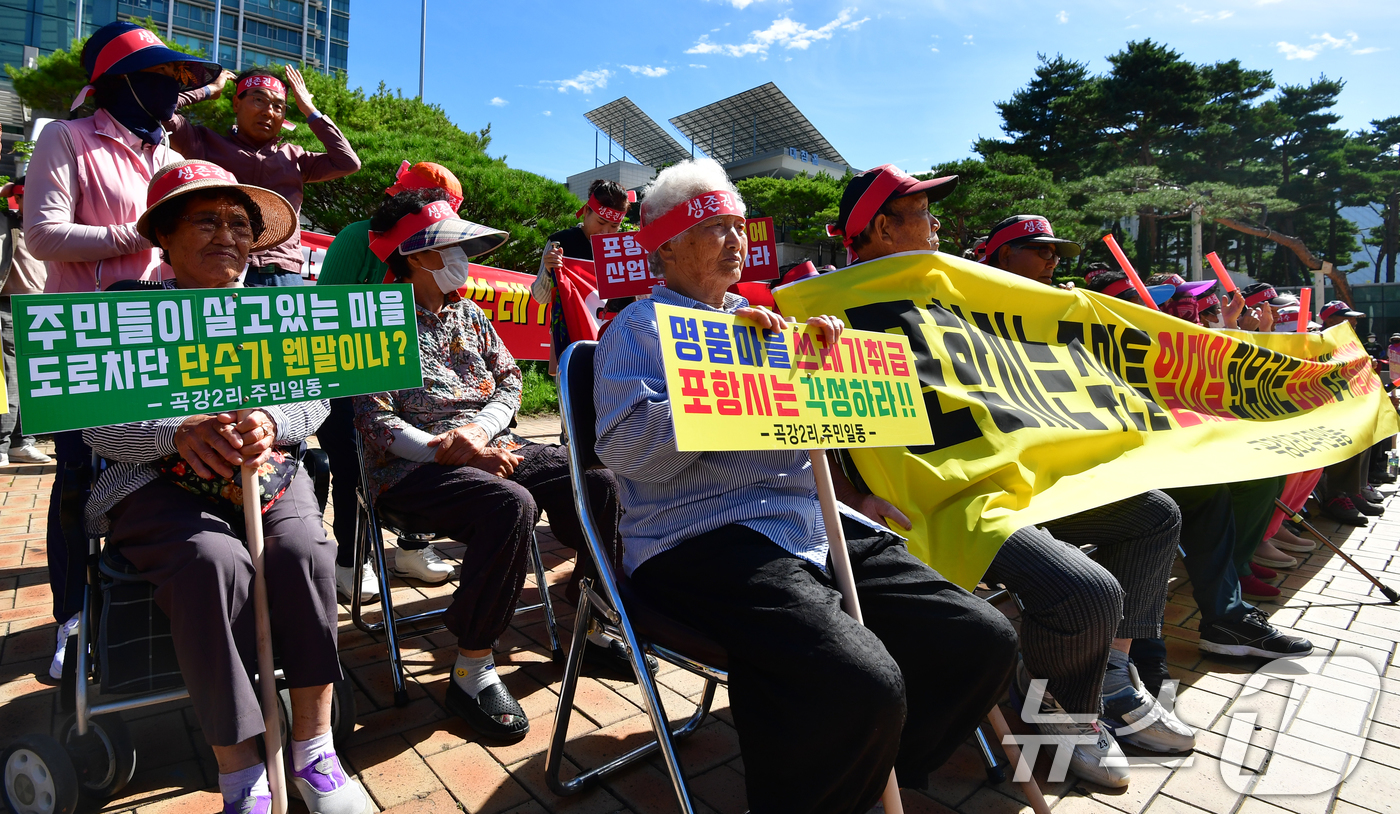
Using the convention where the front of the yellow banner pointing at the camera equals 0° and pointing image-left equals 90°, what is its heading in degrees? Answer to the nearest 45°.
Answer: approximately 315°

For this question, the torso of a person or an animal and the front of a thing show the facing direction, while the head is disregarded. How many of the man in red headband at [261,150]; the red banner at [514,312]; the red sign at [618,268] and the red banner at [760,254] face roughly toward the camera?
4

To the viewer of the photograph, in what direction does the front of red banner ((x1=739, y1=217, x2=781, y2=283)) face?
facing the viewer

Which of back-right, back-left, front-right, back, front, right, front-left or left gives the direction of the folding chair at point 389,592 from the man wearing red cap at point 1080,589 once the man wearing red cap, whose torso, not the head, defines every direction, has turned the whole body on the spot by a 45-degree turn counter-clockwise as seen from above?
back

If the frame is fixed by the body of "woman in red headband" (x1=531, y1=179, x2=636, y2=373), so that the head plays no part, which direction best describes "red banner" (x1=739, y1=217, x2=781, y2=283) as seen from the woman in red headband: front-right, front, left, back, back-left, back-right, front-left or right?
front-left

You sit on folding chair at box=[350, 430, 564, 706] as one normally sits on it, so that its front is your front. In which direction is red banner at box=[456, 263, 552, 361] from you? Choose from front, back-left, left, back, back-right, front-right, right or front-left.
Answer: back-left

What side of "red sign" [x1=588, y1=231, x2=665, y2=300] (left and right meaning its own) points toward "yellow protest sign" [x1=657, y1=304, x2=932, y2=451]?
front

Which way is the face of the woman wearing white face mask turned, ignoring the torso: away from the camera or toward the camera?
toward the camera

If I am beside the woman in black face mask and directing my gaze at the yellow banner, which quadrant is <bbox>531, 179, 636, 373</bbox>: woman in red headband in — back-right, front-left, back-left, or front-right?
front-left

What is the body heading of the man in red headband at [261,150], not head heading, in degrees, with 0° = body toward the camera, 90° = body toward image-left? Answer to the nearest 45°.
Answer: approximately 0°

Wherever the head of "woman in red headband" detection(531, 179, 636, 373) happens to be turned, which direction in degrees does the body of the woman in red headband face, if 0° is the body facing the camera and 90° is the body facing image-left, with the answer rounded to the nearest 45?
approximately 315°

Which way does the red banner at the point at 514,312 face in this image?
toward the camera

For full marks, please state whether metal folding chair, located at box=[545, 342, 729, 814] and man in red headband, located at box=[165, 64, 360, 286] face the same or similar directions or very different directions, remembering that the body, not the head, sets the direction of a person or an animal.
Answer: same or similar directions

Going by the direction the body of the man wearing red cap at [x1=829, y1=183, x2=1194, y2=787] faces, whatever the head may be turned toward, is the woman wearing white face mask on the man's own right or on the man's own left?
on the man's own right
